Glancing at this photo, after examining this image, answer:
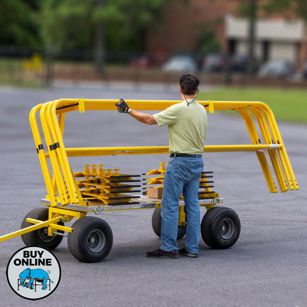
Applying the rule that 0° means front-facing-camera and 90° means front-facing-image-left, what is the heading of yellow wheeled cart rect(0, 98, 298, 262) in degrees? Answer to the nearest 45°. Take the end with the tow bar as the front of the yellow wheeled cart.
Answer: approximately 45°

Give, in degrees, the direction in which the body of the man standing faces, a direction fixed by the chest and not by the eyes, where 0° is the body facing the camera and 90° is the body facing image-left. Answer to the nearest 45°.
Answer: approximately 135°

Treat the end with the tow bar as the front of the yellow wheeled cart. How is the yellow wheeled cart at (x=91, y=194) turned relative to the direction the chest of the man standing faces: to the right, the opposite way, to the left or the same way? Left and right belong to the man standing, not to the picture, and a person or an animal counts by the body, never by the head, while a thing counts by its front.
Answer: to the left
